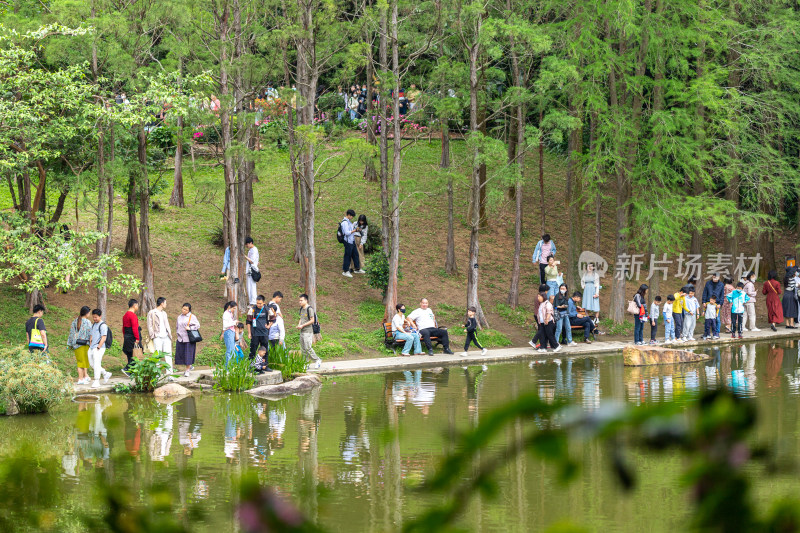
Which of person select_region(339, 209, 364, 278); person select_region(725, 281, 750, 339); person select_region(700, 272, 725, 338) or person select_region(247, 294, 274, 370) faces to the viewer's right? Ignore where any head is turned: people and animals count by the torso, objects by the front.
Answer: person select_region(339, 209, 364, 278)

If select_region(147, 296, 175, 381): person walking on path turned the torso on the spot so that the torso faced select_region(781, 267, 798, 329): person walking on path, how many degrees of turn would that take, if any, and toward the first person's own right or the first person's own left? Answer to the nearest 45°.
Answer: approximately 45° to the first person's own left

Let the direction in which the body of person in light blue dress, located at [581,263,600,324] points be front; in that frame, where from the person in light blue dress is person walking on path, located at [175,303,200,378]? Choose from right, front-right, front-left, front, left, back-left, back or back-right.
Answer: front-right

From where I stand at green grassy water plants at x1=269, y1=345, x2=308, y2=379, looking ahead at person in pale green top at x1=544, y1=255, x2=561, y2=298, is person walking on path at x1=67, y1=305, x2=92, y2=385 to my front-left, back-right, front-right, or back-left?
back-left

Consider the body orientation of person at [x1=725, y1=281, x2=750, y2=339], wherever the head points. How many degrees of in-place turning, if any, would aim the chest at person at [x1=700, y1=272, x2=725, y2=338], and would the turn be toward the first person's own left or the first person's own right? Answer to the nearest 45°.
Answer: approximately 135° to the first person's own right

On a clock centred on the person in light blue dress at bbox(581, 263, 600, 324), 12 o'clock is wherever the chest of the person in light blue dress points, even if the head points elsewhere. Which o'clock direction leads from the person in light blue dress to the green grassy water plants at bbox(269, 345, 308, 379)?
The green grassy water plants is roughly at 1 o'clock from the person in light blue dress.

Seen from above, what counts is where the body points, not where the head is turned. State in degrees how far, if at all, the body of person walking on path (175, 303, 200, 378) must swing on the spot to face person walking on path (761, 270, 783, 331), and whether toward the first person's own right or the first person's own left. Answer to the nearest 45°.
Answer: approximately 90° to the first person's own left

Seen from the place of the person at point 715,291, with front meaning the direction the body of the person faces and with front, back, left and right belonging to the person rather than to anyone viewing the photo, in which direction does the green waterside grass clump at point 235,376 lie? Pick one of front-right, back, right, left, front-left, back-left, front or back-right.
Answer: front-right

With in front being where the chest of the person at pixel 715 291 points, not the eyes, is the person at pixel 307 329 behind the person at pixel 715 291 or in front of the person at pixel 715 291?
in front
